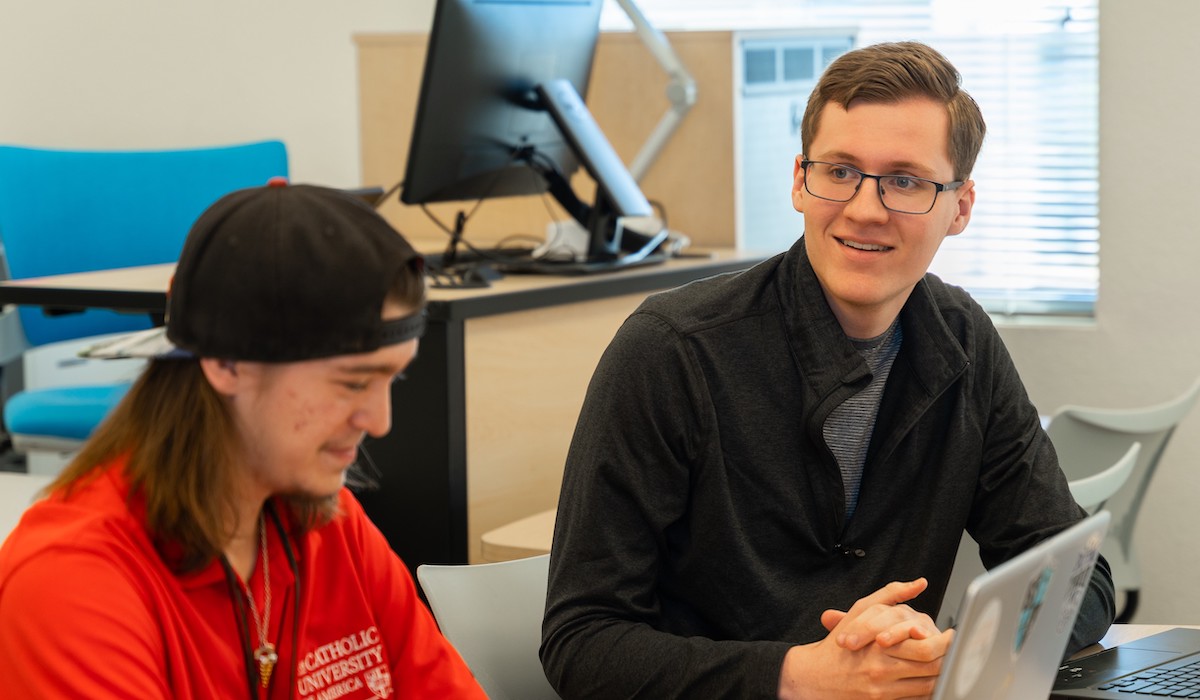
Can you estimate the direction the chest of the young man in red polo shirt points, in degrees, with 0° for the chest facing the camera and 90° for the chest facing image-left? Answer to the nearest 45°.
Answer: approximately 315°

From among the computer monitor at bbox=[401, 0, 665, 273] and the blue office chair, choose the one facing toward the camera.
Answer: the blue office chair

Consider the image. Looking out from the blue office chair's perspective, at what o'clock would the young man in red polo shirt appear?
The young man in red polo shirt is roughly at 12 o'clock from the blue office chair.

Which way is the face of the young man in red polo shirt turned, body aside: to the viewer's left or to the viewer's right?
to the viewer's right

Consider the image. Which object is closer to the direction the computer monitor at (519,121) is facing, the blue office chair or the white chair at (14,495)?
the blue office chair

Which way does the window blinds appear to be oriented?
toward the camera

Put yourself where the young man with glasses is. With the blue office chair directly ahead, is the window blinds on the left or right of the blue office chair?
right

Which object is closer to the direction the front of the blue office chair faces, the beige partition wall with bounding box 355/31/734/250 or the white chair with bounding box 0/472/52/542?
the white chair

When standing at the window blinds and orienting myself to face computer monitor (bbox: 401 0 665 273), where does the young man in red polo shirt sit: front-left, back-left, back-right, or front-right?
front-left

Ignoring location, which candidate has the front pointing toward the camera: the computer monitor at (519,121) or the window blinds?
the window blinds

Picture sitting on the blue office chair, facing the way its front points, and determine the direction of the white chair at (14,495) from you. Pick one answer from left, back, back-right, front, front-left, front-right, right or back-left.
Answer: front

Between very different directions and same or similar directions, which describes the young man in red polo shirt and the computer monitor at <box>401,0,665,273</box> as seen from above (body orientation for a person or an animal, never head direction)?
very different directions

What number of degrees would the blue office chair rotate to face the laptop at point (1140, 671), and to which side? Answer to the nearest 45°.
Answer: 0° — it already faces it
